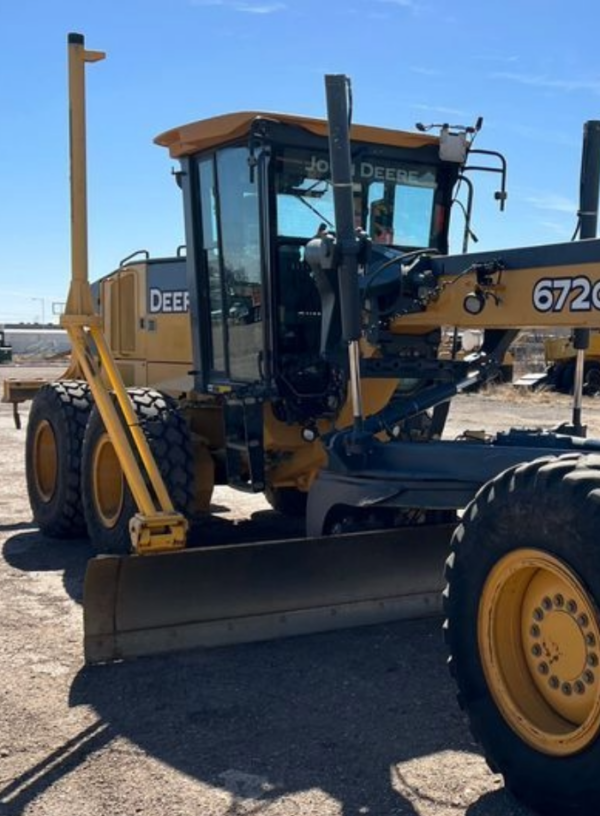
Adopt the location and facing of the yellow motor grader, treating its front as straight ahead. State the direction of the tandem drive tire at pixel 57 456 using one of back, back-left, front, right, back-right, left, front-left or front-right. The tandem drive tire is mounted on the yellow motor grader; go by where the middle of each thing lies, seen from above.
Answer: back

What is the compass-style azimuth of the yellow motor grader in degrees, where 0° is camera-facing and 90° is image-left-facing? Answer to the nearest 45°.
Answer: approximately 315°
